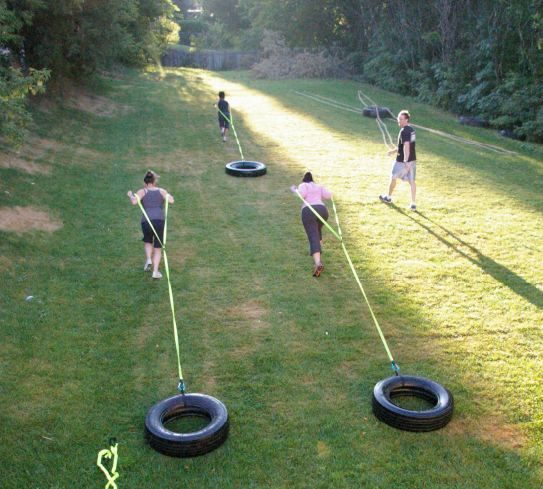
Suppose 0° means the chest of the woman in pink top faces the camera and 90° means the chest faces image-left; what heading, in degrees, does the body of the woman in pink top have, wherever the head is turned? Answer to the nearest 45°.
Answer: approximately 180°

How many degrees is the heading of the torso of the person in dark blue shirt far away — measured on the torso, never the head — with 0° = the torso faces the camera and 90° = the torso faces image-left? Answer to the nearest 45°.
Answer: approximately 180°

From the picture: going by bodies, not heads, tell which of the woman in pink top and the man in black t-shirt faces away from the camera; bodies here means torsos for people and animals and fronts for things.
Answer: the woman in pink top

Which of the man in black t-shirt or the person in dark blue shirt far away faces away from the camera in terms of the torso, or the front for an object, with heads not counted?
the person in dark blue shirt far away

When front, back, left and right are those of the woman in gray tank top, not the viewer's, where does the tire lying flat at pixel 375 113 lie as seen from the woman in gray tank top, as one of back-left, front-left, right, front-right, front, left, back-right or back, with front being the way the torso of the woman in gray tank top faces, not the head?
front-right

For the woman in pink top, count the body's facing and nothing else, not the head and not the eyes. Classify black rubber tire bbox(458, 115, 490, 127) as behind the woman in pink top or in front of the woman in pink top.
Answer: in front

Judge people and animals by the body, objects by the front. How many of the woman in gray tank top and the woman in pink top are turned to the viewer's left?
0

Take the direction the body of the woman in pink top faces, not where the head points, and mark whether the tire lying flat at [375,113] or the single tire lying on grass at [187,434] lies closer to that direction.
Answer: the tire lying flat

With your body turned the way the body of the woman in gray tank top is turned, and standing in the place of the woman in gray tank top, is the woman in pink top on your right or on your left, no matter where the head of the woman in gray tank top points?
on your right

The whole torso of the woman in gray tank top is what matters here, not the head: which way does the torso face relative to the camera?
away from the camera
